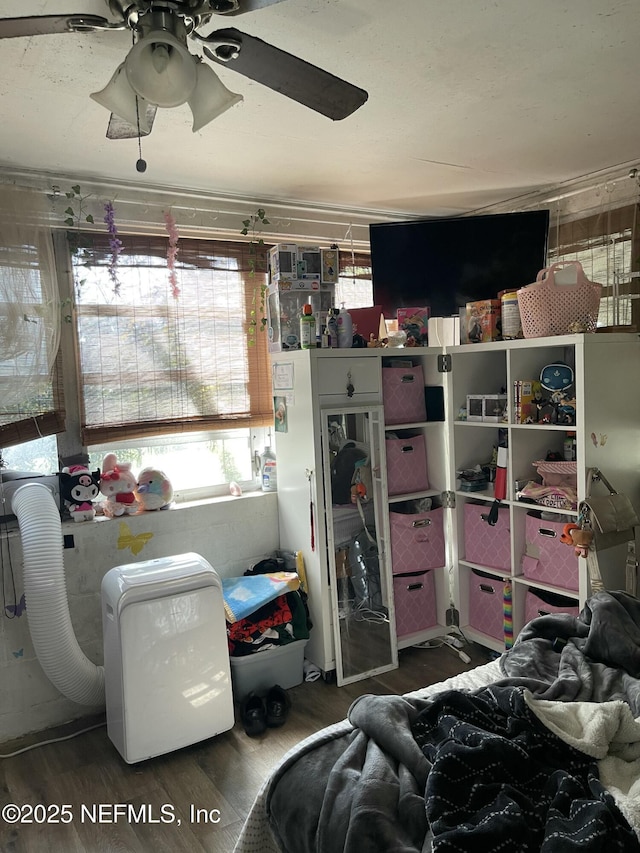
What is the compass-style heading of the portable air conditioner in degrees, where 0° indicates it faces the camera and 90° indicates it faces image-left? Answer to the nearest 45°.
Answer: approximately 315°

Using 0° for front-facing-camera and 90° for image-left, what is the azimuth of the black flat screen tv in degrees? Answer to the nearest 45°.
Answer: approximately 45°

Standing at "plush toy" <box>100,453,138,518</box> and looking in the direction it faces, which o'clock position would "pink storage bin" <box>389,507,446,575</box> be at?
The pink storage bin is roughly at 9 o'clock from the plush toy.

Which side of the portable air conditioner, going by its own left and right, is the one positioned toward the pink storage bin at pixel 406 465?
left

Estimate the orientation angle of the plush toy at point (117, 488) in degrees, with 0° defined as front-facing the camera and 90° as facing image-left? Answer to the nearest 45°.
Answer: approximately 0°

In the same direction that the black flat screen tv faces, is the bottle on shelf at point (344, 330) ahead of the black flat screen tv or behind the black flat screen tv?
ahead

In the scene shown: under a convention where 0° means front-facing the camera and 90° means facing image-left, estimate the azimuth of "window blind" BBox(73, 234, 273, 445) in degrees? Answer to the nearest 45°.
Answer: approximately 0°

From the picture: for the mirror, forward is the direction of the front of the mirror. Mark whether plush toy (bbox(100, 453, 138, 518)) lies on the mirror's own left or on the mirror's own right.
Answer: on the mirror's own right

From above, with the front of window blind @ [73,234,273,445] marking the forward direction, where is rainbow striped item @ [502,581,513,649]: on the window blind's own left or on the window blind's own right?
on the window blind's own left

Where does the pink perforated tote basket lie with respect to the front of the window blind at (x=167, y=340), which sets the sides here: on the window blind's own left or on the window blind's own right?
on the window blind's own left
